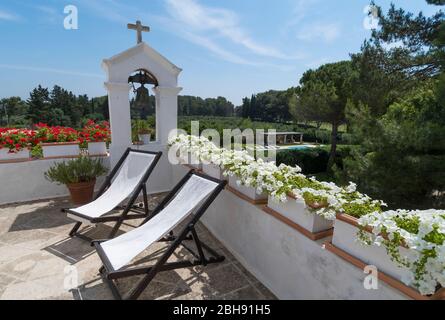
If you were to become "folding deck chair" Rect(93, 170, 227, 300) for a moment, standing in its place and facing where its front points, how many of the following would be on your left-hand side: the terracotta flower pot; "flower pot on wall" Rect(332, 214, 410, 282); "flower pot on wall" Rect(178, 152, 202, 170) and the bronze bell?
1

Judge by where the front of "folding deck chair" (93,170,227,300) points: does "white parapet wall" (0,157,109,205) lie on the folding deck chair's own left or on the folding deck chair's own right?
on the folding deck chair's own right

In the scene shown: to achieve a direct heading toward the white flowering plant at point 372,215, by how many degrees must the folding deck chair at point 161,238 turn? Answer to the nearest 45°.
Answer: approximately 90° to its left

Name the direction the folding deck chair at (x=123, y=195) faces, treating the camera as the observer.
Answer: facing the viewer and to the left of the viewer

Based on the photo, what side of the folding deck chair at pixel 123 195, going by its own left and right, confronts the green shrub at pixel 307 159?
back

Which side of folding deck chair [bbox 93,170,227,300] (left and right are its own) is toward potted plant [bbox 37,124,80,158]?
right

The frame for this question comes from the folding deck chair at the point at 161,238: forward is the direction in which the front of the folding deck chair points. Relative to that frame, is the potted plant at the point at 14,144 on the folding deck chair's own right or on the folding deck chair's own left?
on the folding deck chair's own right

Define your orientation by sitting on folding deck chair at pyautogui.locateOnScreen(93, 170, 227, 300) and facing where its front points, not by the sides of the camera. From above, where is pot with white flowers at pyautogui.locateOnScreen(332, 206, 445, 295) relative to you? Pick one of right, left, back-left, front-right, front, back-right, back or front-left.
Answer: left

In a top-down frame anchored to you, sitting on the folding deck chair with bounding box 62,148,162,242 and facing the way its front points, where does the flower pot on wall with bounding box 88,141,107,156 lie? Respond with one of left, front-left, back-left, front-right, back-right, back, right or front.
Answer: back-right

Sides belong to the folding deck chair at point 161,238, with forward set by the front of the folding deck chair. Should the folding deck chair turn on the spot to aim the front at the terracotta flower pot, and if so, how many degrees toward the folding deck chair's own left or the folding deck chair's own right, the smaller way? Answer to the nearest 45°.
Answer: approximately 90° to the folding deck chair's own right

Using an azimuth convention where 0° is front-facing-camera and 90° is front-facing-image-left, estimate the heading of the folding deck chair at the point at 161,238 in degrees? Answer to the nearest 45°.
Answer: approximately 45°

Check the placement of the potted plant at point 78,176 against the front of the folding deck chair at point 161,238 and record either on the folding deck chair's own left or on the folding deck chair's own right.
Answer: on the folding deck chair's own right

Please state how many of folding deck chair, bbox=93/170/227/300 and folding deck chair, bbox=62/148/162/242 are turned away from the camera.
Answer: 0

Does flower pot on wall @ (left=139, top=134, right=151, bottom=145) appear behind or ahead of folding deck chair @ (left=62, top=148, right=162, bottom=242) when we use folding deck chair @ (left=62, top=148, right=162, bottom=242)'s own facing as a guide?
behind

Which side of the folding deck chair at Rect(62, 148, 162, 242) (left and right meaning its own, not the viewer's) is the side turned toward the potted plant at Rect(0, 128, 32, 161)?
right

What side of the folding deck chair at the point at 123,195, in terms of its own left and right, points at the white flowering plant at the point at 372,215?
left

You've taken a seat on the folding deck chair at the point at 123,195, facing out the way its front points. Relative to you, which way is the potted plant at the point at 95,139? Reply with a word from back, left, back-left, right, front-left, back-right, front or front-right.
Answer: back-right
